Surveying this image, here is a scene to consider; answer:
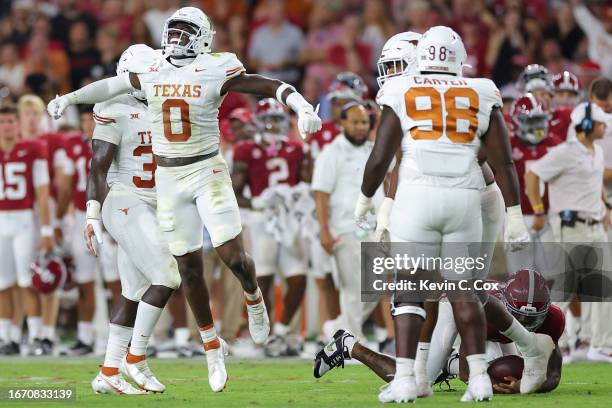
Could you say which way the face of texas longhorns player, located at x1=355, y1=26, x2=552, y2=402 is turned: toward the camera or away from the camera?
away from the camera

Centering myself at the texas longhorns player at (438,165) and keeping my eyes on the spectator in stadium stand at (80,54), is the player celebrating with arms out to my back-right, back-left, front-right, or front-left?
front-left

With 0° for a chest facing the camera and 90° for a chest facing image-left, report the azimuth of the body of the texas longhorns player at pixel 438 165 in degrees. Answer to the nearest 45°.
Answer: approximately 180°

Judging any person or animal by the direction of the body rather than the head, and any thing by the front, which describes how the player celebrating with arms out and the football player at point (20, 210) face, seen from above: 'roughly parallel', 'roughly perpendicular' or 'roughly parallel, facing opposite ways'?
roughly parallel

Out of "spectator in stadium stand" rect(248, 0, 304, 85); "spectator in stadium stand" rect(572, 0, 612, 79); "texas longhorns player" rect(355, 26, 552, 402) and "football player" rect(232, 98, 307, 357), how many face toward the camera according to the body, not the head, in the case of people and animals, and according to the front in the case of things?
3

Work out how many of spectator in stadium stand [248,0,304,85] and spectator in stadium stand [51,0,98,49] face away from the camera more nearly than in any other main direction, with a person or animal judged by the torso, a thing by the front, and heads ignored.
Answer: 0

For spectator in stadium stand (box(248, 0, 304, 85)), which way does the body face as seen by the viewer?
toward the camera

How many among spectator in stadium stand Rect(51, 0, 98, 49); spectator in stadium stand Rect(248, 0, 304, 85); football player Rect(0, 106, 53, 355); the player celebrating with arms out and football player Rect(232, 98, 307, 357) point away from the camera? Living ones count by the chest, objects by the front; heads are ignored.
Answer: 0

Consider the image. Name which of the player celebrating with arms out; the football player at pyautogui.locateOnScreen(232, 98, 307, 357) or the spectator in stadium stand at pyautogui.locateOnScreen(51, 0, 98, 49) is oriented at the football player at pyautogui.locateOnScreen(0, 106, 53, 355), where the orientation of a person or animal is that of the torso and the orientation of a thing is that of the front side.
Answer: the spectator in stadium stand

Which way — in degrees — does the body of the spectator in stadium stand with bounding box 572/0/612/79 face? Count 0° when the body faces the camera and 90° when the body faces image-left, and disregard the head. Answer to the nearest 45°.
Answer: approximately 0°

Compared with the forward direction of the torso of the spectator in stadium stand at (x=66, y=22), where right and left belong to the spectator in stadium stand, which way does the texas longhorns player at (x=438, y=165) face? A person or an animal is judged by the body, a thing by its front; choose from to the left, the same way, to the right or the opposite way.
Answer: the opposite way

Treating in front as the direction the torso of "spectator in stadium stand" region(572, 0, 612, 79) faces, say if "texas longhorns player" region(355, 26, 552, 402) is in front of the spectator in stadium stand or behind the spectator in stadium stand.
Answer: in front

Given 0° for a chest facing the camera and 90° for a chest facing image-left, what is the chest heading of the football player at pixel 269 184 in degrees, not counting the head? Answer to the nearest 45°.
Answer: approximately 0°

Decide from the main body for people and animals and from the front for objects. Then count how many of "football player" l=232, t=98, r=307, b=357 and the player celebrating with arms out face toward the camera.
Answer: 2

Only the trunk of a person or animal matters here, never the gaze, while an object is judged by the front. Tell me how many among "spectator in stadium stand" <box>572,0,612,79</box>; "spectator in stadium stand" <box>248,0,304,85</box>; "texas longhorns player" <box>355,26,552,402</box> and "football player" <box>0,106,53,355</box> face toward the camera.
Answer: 3

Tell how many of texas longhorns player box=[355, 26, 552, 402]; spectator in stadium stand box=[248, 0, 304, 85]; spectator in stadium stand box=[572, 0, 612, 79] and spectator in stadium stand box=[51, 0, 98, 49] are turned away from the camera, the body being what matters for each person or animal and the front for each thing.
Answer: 1

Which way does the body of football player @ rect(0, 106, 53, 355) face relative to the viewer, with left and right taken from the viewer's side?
facing the viewer
